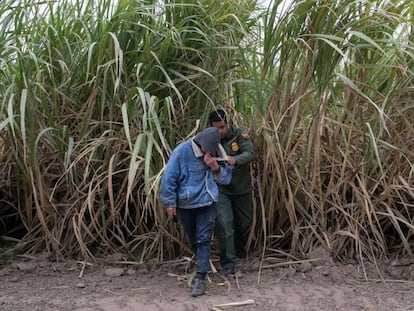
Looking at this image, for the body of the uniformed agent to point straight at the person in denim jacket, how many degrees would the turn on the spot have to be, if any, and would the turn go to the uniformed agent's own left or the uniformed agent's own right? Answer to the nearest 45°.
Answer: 0° — they already face them

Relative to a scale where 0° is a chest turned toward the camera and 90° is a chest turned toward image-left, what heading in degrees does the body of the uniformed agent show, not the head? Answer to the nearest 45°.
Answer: approximately 45°
